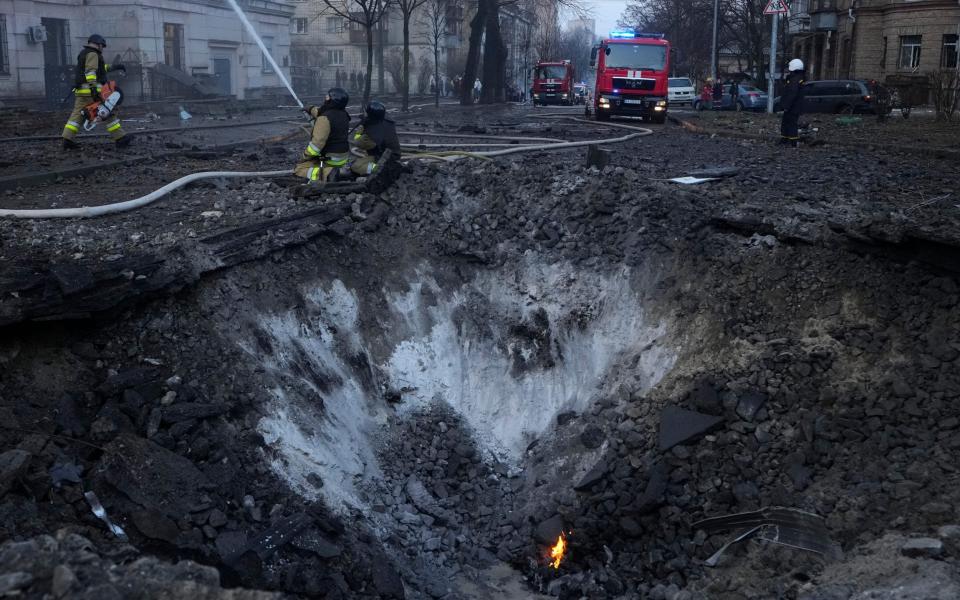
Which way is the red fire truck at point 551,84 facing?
toward the camera

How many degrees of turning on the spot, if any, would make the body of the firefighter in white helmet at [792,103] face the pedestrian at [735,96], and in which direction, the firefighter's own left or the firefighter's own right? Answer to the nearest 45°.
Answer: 0° — they already face them

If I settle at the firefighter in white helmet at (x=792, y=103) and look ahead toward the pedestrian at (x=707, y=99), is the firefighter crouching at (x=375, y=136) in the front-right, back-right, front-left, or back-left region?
back-left

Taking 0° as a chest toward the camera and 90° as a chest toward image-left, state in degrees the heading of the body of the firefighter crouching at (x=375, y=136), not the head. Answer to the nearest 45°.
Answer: approximately 135°

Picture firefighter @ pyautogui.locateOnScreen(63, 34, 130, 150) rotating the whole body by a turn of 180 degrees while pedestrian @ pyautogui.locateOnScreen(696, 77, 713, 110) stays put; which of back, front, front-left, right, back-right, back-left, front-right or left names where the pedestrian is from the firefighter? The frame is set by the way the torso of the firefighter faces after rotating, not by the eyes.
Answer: back-right

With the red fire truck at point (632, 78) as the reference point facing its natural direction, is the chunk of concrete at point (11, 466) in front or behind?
in front

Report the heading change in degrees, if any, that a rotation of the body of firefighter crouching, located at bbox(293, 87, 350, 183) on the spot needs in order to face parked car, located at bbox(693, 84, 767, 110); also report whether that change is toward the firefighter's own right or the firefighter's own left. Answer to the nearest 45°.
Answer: approximately 90° to the firefighter's own right

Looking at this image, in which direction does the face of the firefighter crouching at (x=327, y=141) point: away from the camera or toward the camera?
away from the camera

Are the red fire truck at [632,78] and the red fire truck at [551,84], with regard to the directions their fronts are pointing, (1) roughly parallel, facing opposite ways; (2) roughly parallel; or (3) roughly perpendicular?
roughly parallel

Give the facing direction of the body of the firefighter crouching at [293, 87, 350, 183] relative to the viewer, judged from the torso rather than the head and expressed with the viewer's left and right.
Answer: facing away from the viewer and to the left of the viewer

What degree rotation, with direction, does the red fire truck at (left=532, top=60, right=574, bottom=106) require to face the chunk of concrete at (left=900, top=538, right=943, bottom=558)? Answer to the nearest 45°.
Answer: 0° — it already faces it

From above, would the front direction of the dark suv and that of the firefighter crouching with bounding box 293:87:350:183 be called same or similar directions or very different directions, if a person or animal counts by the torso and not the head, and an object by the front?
same or similar directions

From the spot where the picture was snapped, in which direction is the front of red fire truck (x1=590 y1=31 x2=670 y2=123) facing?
facing the viewer

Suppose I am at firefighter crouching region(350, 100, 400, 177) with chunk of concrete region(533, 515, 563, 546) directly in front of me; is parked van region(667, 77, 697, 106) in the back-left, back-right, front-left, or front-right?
back-left

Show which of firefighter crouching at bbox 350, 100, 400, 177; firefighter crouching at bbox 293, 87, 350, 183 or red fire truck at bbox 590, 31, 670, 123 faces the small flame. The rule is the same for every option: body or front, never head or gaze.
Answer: the red fire truck

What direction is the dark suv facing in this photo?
to the viewer's left
